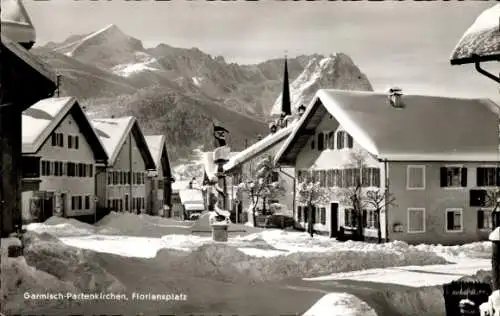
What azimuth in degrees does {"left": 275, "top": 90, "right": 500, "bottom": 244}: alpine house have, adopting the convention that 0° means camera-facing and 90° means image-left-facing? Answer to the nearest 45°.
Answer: approximately 45°

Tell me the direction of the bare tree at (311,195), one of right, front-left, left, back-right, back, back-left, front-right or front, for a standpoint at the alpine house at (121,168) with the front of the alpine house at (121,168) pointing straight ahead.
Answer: front-left

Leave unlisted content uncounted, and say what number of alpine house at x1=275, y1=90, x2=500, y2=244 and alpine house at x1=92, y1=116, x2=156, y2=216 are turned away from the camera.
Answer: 0

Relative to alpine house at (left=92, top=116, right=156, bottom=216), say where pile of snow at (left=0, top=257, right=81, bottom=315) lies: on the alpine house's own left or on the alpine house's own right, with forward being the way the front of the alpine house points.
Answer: on the alpine house's own right

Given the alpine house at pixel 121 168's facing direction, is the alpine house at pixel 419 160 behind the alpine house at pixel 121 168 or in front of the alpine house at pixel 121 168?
in front

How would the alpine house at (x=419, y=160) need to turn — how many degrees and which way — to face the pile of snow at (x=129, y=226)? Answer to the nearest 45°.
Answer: approximately 45° to its right

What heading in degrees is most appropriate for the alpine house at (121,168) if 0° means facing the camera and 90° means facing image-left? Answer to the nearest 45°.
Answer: approximately 315°

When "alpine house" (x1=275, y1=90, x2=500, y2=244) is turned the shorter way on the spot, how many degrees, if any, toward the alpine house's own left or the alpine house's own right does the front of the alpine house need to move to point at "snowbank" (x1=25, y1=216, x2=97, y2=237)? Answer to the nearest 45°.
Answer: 0° — it already faces it
